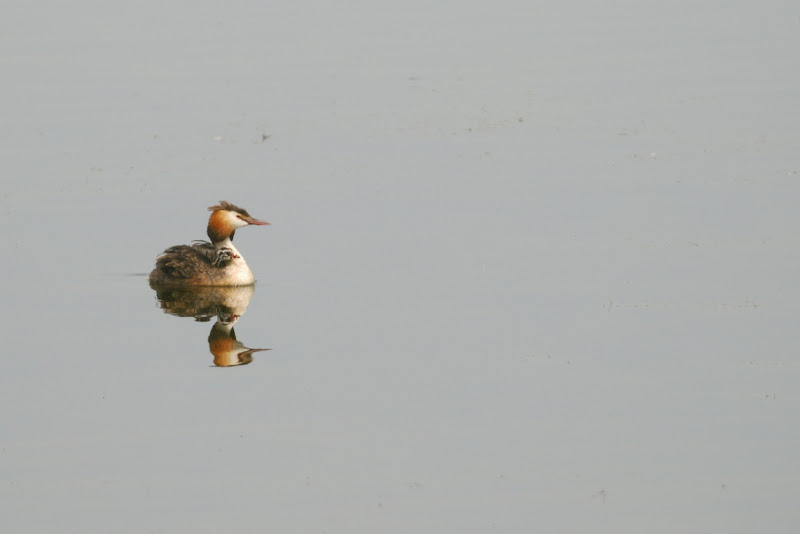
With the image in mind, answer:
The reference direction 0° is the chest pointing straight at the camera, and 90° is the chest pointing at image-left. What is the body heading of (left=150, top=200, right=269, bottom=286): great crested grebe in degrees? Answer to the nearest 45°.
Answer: approximately 270°
